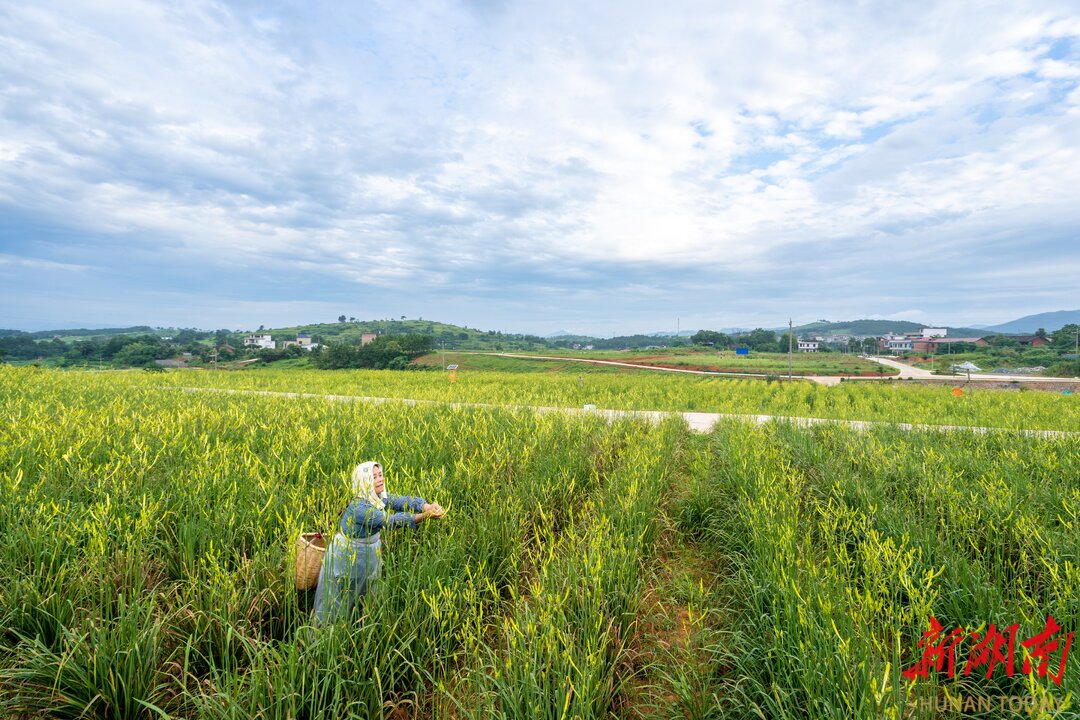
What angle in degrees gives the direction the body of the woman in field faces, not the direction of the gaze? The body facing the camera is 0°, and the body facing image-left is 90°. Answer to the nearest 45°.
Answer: approximately 270°
